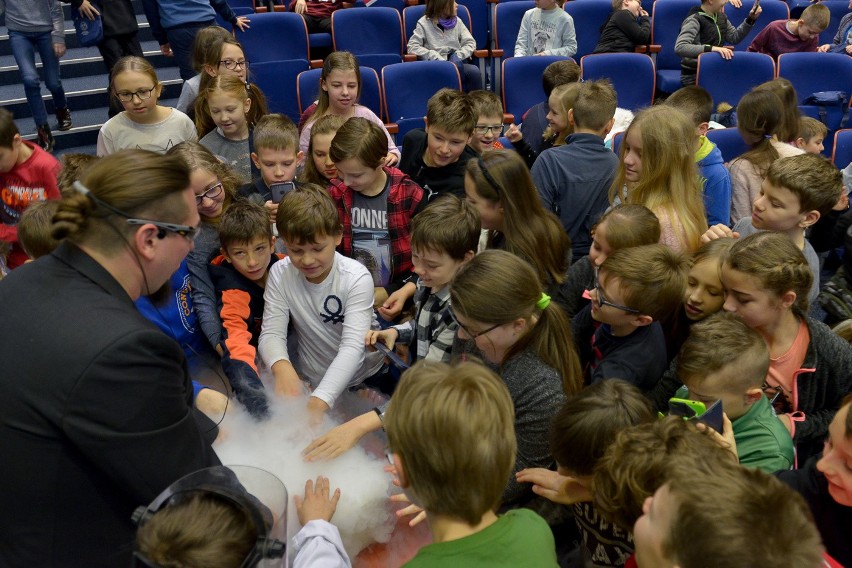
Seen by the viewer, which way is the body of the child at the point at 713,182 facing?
to the viewer's left

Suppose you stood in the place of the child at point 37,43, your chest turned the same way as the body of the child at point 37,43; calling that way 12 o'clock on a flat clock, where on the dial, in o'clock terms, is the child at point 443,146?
the child at point 443,146 is roughly at 11 o'clock from the child at point 37,43.

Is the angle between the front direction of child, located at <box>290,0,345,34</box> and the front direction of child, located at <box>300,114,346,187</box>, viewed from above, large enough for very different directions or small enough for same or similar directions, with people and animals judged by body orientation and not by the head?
same or similar directions

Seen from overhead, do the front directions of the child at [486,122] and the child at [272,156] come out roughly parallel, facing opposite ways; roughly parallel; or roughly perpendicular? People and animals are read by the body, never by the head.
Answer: roughly parallel

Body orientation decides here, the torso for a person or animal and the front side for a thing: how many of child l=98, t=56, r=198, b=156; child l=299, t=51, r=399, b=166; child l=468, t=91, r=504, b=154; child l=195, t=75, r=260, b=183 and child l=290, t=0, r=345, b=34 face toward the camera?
5

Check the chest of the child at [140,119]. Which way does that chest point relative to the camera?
toward the camera

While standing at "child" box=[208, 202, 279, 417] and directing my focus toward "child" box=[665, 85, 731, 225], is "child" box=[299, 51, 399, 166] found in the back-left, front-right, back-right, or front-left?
front-left

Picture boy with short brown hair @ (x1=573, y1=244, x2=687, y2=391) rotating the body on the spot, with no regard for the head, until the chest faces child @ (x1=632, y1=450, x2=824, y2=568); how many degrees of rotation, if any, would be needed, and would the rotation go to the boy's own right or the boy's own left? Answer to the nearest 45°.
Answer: approximately 90° to the boy's own left

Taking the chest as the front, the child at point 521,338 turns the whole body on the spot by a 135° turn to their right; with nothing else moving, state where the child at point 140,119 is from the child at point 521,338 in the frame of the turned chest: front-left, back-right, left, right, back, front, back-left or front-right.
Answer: left

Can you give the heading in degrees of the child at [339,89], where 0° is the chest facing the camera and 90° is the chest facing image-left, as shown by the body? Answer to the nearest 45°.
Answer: approximately 0°

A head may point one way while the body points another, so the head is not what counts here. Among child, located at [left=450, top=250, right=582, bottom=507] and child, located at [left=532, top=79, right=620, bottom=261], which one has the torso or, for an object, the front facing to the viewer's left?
child, located at [left=450, top=250, right=582, bottom=507]

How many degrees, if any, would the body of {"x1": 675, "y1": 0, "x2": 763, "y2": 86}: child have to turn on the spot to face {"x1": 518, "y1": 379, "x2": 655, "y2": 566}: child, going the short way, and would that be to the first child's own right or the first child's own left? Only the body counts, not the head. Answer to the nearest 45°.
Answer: approximately 45° to the first child's own right

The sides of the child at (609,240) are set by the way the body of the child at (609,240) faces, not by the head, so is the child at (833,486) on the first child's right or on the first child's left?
on the first child's left

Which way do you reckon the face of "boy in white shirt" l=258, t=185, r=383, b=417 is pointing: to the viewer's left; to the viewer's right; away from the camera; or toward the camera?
toward the camera

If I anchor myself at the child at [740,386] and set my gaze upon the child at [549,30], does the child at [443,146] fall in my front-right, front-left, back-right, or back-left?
front-left

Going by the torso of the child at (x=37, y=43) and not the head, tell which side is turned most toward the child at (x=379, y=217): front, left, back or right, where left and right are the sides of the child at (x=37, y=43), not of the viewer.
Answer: front

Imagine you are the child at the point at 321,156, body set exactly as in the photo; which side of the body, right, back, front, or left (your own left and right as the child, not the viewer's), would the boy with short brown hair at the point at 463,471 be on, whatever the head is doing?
front
